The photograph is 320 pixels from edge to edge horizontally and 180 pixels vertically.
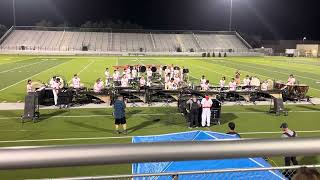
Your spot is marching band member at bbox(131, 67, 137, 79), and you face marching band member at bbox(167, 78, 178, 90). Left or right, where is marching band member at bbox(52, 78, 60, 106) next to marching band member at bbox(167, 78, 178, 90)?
right

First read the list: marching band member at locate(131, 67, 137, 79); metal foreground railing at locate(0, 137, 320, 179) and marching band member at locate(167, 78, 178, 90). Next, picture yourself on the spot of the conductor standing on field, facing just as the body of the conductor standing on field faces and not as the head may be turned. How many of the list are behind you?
1

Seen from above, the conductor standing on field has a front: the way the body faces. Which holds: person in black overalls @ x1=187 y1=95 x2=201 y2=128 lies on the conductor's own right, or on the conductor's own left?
on the conductor's own right

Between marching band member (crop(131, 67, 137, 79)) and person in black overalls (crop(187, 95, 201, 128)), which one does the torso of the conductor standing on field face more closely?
the marching band member

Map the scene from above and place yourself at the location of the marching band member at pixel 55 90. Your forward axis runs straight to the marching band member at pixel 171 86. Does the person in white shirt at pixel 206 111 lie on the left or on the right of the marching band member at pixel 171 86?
right

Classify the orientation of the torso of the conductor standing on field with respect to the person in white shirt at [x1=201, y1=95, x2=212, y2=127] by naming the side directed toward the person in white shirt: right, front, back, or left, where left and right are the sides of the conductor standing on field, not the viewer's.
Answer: right

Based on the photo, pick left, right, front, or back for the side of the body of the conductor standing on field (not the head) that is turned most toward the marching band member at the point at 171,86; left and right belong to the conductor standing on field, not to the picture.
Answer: front

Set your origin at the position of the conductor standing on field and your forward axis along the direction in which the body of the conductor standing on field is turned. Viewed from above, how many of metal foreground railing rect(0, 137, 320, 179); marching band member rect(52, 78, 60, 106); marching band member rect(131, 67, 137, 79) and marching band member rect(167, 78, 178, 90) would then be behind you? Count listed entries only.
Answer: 1

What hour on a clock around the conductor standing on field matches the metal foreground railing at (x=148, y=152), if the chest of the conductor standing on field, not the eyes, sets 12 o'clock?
The metal foreground railing is roughly at 6 o'clock from the conductor standing on field.

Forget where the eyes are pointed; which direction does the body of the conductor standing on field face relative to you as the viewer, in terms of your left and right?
facing away from the viewer

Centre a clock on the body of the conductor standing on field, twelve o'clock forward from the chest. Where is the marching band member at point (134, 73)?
The marching band member is roughly at 12 o'clock from the conductor standing on field.

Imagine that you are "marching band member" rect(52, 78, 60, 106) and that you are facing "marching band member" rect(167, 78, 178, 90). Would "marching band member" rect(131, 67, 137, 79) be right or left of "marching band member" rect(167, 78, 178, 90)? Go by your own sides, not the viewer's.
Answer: left
